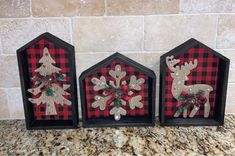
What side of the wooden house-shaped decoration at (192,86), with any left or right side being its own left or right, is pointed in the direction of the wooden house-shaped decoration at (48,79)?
right

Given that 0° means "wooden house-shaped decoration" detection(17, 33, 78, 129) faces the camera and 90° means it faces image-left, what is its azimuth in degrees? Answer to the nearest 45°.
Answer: approximately 0°

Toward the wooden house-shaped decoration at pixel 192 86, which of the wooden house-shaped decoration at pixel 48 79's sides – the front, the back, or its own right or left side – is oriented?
left
